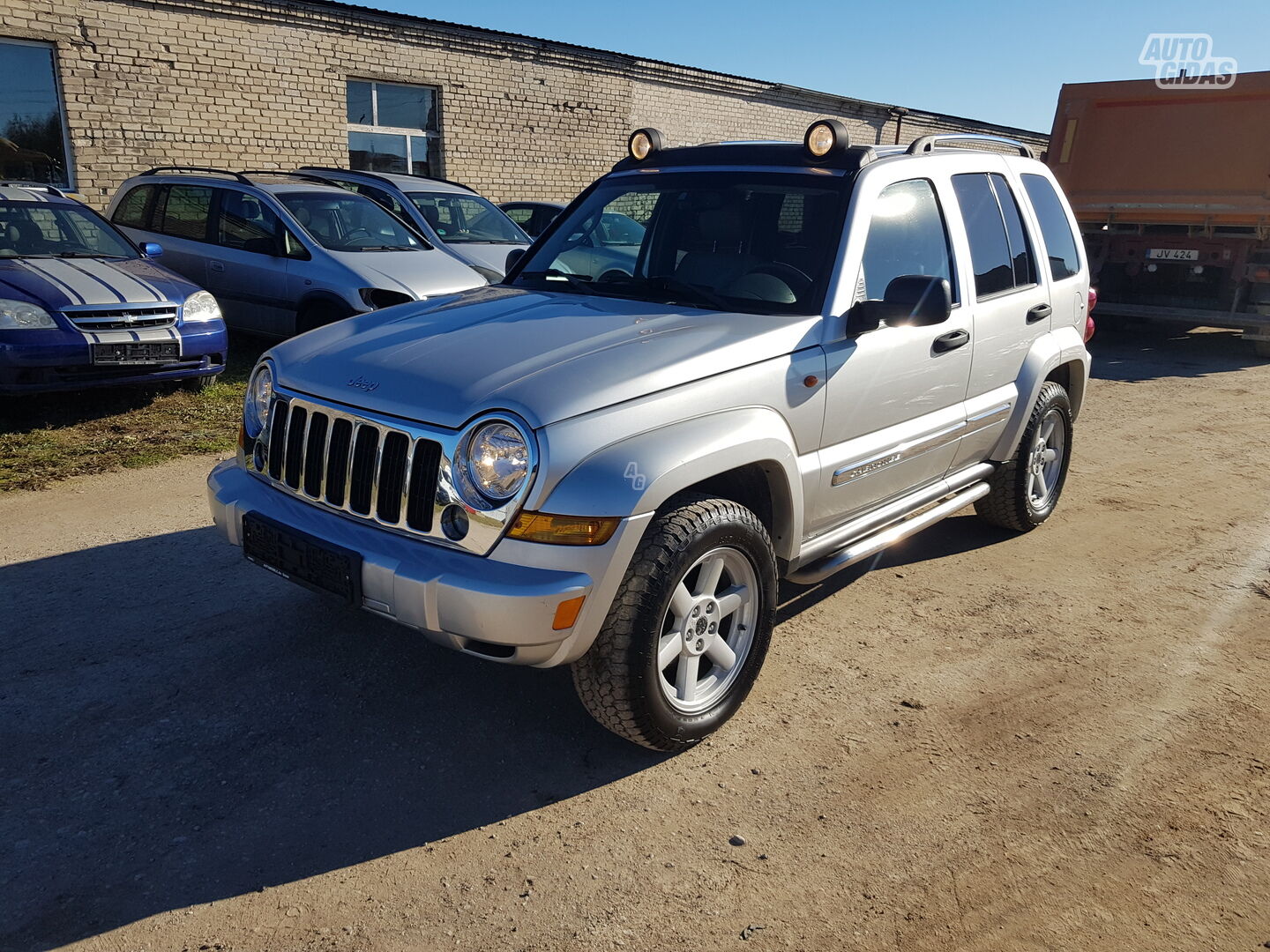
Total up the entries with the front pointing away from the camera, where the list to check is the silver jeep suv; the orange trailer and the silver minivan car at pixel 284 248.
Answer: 1

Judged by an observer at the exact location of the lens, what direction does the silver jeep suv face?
facing the viewer and to the left of the viewer

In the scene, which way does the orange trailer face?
away from the camera

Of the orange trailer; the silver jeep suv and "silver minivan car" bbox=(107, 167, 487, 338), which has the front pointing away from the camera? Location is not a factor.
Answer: the orange trailer

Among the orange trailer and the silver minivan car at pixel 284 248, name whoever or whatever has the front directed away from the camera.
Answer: the orange trailer

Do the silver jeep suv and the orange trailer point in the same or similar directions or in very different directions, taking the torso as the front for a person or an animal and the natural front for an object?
very different directions

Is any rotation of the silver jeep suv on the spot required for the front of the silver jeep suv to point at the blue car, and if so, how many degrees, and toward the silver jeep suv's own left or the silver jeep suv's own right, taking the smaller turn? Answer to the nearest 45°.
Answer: approximately 90° to the silver jeep suv's own right

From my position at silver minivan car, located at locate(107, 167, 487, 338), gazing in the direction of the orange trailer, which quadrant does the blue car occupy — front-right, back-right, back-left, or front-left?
back-right

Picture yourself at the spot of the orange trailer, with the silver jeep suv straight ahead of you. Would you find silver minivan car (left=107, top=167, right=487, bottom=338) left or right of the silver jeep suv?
right

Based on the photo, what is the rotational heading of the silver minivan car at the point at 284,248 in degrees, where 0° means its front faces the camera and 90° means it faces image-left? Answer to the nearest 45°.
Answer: approximately 315°

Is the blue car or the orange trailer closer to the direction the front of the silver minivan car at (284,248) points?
the orange trailer

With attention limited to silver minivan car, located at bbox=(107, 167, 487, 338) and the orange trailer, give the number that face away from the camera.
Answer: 1

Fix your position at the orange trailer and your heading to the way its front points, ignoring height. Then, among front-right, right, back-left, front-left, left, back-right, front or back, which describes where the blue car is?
back-left

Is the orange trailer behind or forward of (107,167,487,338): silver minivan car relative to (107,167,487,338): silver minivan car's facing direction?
forward

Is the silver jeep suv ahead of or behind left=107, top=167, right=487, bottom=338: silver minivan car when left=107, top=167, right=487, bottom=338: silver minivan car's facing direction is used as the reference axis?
ahead

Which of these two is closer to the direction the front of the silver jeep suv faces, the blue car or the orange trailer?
the blue car

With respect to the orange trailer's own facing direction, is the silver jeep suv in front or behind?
behind
